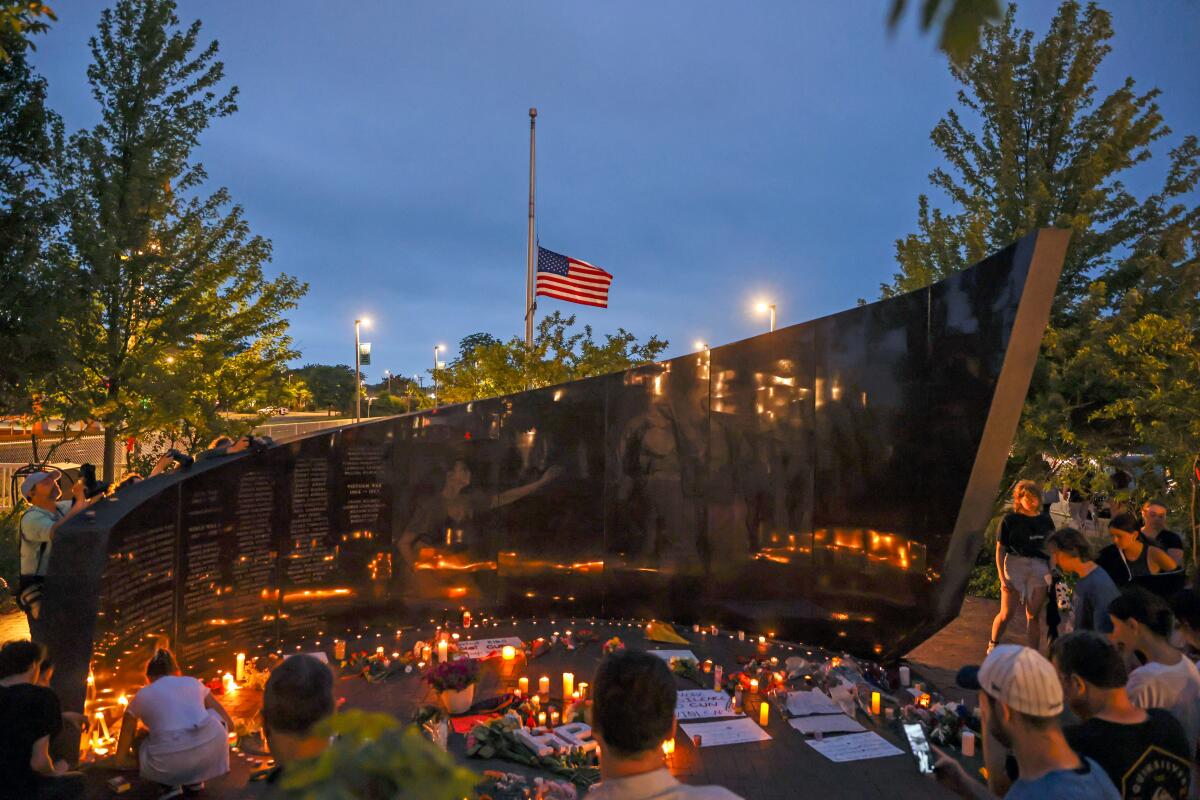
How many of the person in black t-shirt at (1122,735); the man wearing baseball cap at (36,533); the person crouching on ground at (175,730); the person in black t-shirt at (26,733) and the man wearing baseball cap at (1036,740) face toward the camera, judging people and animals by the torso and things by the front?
0

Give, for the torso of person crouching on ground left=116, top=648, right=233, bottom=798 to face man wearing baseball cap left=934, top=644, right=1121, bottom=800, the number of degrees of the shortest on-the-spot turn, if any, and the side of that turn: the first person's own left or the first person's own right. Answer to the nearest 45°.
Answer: approximately 135° to the first person's own right

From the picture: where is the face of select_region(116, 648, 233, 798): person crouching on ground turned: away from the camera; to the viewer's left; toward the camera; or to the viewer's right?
away from the camera

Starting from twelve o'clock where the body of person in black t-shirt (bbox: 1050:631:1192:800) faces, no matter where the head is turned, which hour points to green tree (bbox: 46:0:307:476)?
The green tree is roughly at 11 o'clock from the person in black t-shirt.

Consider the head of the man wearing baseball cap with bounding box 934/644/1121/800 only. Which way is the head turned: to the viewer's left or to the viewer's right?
to the viewer's left

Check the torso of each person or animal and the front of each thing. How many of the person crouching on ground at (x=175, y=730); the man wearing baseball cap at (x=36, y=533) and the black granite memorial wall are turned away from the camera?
1

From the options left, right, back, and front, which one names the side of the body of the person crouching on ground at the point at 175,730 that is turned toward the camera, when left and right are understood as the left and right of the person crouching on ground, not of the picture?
back

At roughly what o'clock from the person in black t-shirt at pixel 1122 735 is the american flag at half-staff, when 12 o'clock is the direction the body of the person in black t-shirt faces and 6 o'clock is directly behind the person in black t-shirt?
The american flag at half-staff is roughly at 12 o'clock from the person in black t-shirt.

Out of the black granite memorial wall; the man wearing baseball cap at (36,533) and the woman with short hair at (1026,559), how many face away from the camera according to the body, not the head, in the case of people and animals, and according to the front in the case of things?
0

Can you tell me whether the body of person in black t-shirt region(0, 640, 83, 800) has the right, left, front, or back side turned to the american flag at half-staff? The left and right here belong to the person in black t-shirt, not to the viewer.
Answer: front

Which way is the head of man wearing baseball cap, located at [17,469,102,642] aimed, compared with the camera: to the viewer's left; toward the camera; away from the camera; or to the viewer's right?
to the viewer's right

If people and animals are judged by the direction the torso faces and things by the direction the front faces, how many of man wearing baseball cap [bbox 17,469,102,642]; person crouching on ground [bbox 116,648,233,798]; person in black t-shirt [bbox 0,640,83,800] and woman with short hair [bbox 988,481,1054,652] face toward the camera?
1

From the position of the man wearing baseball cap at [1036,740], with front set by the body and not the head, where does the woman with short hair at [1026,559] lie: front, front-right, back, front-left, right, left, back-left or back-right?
front-right

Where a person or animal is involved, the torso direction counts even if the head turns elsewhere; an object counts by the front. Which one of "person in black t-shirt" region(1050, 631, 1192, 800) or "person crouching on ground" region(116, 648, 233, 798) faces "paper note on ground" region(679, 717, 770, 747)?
the person in black t-shirt

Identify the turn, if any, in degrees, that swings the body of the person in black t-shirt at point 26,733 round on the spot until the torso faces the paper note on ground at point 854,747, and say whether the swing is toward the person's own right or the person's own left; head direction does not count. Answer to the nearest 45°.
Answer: approximately 45° to the person's own right

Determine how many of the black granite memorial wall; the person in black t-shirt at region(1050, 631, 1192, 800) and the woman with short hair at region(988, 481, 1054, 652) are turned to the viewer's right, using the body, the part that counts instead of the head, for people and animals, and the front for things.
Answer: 0

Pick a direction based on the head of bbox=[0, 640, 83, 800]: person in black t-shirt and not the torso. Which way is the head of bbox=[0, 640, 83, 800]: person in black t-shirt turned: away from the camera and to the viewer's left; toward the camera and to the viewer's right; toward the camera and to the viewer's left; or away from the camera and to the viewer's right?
away from the camera and to the viewer's right

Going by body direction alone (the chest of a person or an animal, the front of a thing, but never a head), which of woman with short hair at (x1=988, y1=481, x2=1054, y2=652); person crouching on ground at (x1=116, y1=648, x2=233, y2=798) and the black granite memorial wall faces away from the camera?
the person crouching on ground

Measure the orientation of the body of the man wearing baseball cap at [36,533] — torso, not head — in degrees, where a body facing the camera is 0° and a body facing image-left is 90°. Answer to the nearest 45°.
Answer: approximately 270°

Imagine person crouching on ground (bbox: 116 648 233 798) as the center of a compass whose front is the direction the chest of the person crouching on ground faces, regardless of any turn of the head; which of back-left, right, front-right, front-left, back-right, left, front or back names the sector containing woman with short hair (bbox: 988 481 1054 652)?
right

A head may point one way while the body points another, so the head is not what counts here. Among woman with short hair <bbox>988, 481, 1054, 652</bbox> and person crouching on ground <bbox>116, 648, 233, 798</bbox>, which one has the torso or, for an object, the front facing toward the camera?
the woman with short hair

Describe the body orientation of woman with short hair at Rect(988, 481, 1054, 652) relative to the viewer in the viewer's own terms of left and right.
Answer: facing the viewer
